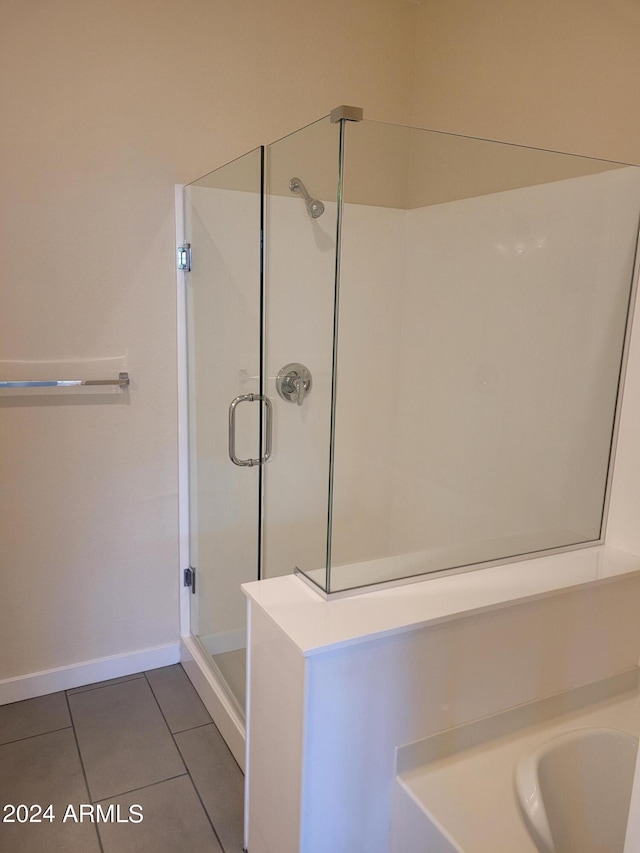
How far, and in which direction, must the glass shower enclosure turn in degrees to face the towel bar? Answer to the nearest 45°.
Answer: approximately 45° to its right

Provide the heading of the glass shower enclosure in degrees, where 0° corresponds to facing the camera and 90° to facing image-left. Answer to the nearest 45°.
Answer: approximately 45°

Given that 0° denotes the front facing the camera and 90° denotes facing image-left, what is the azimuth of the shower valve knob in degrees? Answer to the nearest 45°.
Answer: approximately 315°

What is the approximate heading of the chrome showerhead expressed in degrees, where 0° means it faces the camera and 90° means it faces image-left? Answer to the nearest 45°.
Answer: approximately 315°
